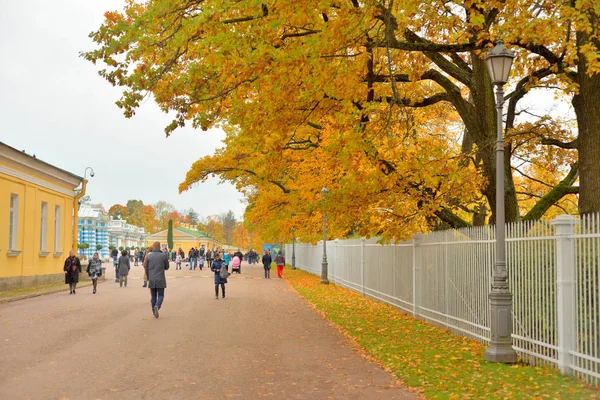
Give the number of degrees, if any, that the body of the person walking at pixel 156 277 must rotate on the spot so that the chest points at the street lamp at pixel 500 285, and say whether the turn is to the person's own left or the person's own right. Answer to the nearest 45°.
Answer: approximately 135° to the person's own right

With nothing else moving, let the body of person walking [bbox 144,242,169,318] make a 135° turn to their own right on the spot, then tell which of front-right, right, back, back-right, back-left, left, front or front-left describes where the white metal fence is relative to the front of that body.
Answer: front

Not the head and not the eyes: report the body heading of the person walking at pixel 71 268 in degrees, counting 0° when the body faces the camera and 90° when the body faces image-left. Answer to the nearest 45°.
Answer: approximately 0°

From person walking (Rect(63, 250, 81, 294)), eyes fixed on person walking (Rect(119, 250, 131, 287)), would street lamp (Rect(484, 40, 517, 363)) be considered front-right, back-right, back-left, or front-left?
back-right

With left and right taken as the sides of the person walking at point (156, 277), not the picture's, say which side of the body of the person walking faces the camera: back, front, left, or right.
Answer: back

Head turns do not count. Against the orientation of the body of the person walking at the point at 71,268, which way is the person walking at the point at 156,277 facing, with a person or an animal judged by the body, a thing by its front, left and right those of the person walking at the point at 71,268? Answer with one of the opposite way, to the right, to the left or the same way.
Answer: the opposite way

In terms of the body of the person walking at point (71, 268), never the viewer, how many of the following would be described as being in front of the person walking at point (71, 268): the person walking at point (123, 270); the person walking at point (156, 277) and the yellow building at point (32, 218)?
1

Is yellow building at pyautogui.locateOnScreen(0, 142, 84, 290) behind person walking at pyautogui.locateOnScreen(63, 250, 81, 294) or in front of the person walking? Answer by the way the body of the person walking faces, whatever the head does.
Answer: behind
